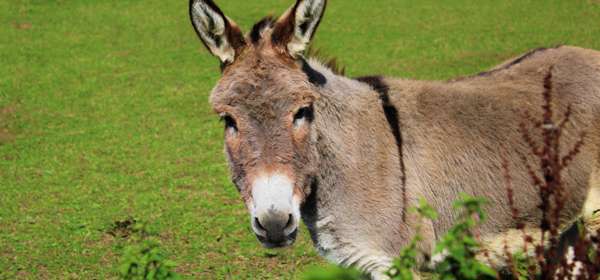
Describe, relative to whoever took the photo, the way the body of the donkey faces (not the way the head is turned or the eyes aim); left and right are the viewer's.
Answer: facing the viewer and to the left of the viewer
